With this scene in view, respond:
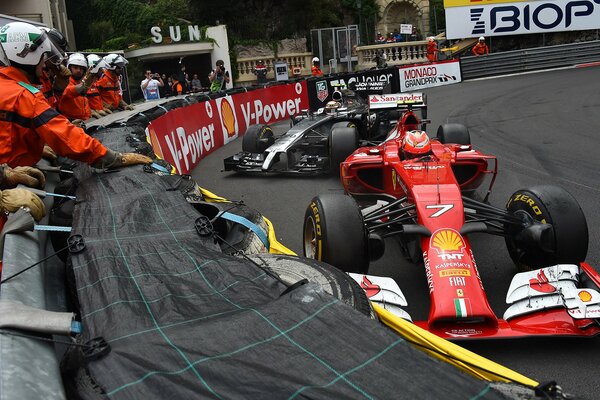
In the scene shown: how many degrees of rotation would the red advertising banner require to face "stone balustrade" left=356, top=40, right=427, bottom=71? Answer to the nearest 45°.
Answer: approximately 90° to its left

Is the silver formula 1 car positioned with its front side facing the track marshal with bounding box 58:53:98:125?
yes

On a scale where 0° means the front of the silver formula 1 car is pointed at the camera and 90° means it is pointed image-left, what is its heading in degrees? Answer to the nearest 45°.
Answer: approximately 45°

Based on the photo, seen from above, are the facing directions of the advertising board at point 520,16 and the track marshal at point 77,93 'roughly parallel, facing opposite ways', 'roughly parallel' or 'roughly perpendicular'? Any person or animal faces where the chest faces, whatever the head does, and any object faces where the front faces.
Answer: roughly perpendicular

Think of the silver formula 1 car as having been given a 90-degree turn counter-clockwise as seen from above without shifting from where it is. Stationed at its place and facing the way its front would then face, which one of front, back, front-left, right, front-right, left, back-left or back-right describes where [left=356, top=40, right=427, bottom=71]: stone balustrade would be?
back-left

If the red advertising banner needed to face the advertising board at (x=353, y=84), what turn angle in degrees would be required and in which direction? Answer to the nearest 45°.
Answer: approximately 90° to its left

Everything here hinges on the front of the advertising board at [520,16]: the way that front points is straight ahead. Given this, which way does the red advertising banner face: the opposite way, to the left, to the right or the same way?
to the left

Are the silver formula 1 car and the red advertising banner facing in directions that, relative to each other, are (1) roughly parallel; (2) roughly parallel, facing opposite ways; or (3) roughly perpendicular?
roughly perpendicular

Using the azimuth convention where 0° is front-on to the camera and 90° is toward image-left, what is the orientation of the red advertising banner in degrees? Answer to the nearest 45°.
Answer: approximately 315°

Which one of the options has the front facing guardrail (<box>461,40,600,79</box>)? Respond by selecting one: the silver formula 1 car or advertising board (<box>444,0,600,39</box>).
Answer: the advertising board

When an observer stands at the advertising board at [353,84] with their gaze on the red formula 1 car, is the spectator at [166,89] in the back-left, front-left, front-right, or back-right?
back-right

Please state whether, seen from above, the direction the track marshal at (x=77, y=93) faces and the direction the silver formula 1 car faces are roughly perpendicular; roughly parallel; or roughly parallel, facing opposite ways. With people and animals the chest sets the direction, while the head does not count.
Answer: roughly perpendicular
